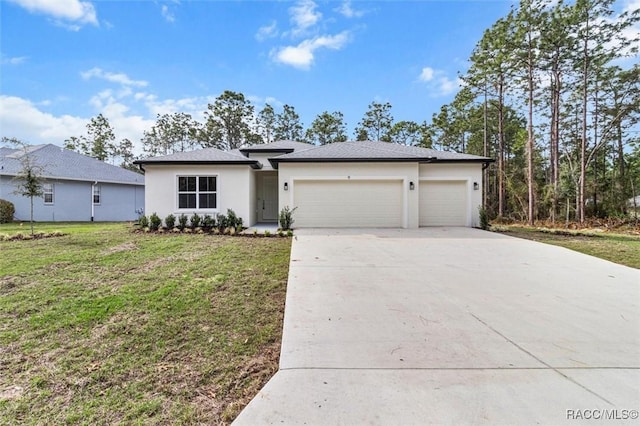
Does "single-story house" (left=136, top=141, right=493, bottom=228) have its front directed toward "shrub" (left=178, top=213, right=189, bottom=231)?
no

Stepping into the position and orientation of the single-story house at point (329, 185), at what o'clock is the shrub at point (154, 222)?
The shrub is roughly at 3 o'clock from the single-story house.

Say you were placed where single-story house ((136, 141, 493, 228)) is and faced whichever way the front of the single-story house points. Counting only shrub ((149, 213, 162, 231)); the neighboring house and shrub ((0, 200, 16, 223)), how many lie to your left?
0

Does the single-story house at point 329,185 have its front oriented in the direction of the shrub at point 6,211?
no

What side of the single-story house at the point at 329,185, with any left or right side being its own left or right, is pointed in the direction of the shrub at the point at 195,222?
right

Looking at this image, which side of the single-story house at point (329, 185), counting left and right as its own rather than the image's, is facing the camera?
front

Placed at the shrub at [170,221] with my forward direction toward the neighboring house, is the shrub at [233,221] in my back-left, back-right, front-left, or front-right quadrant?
back-right
